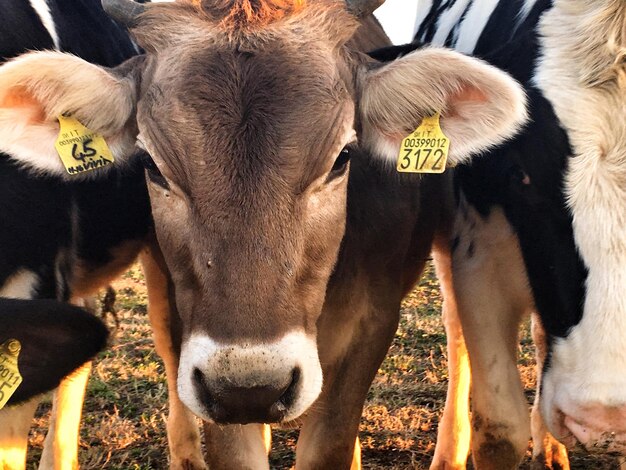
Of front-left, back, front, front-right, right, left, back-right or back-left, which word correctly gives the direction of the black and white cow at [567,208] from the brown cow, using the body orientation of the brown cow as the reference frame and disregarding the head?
left

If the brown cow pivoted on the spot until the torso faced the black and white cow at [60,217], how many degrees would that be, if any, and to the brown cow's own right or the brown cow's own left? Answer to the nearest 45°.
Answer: approximately 135° to the brown cow's own right

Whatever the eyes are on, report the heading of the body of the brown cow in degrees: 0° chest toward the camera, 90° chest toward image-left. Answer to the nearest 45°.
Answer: approximately 0°
